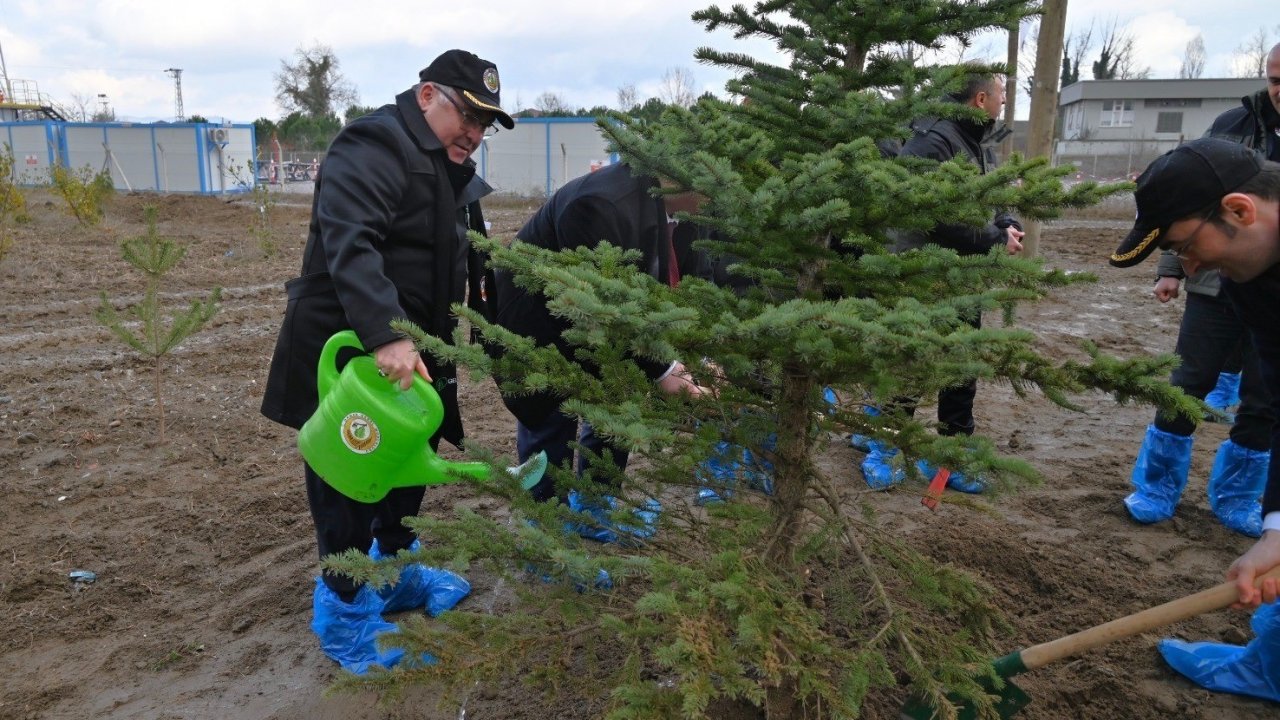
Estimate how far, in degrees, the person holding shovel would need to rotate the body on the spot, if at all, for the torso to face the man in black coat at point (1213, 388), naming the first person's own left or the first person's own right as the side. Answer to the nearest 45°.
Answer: approximately 90° to the first person's own right

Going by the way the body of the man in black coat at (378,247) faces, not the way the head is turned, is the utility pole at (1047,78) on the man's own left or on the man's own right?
on the man's own left

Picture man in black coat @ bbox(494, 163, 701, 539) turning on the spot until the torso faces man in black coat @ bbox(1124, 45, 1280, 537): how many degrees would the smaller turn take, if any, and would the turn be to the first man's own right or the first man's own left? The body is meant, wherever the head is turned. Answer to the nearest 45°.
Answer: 0° — they already face them

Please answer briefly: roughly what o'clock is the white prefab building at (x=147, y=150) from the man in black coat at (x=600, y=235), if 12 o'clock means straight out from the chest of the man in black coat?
The white prefab building is roughly at 8 o'clock from the man in black coat.

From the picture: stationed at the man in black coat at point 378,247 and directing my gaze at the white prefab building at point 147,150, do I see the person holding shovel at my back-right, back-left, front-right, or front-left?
back-right

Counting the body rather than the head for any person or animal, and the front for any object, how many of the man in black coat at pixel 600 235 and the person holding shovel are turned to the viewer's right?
1

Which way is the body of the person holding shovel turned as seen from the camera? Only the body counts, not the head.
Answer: to the viewer's left

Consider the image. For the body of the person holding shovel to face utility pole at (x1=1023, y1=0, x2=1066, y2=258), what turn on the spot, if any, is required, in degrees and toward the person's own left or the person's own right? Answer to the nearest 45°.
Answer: approximately 90° to the person's own right

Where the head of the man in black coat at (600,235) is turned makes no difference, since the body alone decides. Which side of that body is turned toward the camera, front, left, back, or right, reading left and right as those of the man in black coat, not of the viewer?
right

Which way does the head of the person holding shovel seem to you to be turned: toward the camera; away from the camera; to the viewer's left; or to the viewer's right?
to the viewer's left

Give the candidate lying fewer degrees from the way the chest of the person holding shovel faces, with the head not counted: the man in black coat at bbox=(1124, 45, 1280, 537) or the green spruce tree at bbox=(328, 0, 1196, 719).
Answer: the green spruce tree

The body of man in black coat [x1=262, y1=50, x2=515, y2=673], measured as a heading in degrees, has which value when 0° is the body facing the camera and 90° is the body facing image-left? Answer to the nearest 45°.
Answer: approximately 315°

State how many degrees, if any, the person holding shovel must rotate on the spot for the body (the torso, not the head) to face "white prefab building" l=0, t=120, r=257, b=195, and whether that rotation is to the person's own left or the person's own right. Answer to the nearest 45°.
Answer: approximately 45° to the person's own right
